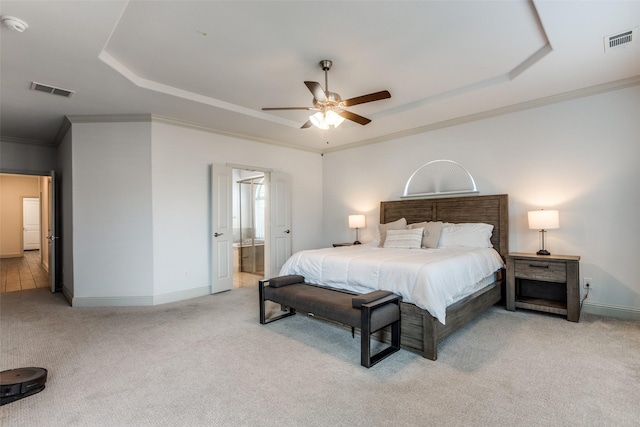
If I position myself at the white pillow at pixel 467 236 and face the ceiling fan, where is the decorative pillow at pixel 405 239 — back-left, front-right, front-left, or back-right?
front-right

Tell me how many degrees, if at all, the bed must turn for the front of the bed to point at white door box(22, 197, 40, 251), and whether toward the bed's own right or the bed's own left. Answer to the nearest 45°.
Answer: approximately 45° to the bed's own right

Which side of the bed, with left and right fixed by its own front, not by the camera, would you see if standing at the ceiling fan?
front

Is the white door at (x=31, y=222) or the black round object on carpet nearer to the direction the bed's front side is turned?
the black round object on carpet

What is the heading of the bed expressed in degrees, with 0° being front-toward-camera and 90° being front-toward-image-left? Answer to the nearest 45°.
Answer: approximately 45°

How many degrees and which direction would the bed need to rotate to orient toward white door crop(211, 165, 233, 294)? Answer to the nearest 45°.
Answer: approximately 45° to its right

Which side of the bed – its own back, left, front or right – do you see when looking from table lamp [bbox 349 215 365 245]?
right

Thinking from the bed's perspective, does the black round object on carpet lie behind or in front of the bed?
in front

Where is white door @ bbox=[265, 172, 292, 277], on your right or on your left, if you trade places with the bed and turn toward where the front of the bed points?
on your right
